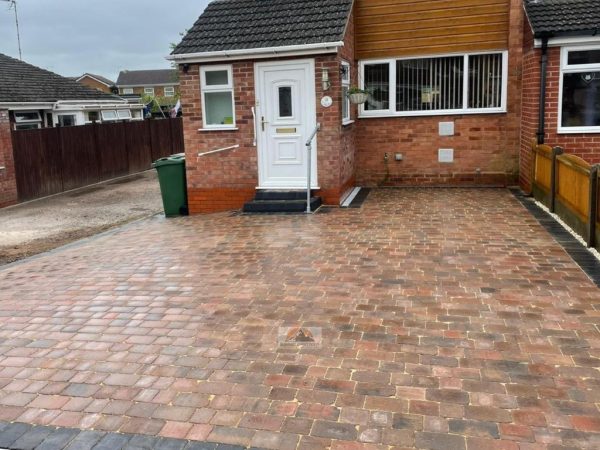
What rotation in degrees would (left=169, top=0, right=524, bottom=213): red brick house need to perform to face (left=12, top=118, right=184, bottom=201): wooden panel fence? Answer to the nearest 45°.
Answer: approximately 135° to its right

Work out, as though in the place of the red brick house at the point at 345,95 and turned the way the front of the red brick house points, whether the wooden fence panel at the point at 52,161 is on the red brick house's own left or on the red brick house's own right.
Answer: on the red brick house's own right

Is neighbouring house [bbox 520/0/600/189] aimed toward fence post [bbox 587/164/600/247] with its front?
yes

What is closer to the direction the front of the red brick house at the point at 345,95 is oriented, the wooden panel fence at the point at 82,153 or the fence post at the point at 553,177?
the fence post

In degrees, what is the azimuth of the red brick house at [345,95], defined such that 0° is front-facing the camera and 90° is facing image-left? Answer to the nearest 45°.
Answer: approximately 0°

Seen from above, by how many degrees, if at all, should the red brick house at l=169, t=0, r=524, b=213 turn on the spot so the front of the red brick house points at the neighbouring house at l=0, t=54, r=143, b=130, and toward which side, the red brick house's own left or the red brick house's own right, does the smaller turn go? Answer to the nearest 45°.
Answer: approximately 135° to the red brick house's own right

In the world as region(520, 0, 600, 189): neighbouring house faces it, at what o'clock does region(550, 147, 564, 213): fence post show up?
The fence post is roughly at 12 o'clock from the neighbouring house.

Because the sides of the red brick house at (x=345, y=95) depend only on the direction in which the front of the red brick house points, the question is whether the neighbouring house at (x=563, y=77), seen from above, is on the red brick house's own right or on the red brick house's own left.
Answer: on the red brick house's own left

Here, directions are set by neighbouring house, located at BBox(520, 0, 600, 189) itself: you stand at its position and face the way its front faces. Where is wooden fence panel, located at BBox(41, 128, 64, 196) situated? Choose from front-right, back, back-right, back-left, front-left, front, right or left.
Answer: right

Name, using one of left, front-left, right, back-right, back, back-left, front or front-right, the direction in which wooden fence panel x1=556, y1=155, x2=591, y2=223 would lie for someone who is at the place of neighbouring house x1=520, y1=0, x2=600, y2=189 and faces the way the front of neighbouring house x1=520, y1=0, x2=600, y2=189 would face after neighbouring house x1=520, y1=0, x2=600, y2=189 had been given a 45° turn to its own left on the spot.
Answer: front-right

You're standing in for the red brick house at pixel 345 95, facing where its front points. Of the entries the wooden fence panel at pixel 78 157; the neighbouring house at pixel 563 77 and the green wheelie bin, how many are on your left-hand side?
1

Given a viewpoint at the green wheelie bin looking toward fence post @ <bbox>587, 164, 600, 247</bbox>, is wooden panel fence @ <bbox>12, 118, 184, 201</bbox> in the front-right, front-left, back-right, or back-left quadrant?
back-left

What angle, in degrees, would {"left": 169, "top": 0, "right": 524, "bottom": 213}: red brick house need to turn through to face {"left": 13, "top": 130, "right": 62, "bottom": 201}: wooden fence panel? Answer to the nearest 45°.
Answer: approximately 135° to its right

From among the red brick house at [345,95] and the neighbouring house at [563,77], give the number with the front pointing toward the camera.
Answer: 2
